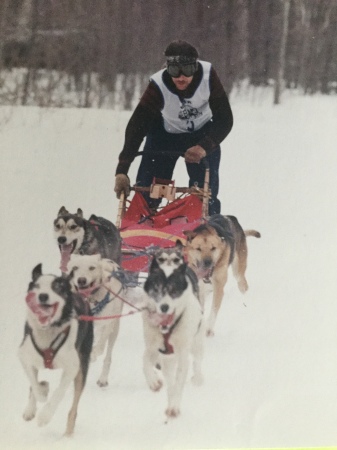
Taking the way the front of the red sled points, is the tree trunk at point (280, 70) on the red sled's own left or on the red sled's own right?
on the red sled's own left

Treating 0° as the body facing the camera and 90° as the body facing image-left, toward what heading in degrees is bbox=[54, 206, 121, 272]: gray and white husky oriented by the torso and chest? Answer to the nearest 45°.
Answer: approximately 45°
